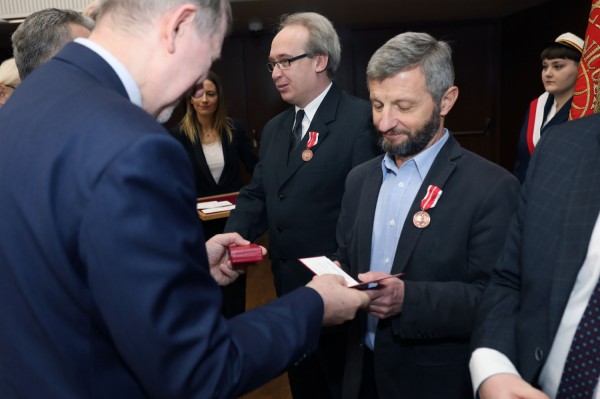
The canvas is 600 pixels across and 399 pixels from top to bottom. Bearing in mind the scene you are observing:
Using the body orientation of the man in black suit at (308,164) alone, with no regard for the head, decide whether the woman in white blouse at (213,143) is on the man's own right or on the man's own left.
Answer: on the man's own right

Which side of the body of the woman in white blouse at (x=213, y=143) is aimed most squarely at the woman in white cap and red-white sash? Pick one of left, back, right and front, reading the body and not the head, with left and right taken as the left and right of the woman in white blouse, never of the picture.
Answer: left

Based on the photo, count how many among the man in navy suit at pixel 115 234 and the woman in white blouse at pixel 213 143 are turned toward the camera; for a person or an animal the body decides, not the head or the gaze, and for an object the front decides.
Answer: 1

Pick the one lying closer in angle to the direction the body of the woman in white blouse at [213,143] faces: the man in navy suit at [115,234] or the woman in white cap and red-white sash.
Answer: the man in navy suit

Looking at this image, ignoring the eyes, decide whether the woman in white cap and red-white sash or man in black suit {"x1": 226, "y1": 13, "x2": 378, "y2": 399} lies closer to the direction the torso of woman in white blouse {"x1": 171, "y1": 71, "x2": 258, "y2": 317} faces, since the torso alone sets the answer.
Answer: the man in black suit

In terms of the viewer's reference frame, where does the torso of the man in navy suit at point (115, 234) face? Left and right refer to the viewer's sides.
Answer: facing away from the viewer and to the right of the viewer

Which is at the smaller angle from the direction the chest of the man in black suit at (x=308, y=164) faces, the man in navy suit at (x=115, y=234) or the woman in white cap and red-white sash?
the man in navy suit

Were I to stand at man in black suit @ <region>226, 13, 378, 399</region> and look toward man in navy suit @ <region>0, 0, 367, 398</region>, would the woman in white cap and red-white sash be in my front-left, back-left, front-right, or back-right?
back-left

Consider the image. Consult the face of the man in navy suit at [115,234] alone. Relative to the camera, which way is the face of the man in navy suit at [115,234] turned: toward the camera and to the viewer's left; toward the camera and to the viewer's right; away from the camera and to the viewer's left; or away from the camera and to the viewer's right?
away from the camera and to the viewer's right

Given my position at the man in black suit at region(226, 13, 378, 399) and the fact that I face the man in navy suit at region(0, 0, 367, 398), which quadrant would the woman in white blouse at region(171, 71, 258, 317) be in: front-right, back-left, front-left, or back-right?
back-right

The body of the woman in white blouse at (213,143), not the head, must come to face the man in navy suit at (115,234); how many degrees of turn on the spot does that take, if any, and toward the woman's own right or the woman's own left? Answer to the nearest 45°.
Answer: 0° — they already face them

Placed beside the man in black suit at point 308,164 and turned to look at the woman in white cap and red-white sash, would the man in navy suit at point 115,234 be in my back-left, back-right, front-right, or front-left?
back-right

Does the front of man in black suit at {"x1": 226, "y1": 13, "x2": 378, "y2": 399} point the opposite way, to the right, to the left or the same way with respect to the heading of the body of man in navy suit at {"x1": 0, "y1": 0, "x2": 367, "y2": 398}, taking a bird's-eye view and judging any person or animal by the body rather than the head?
the opposite way
